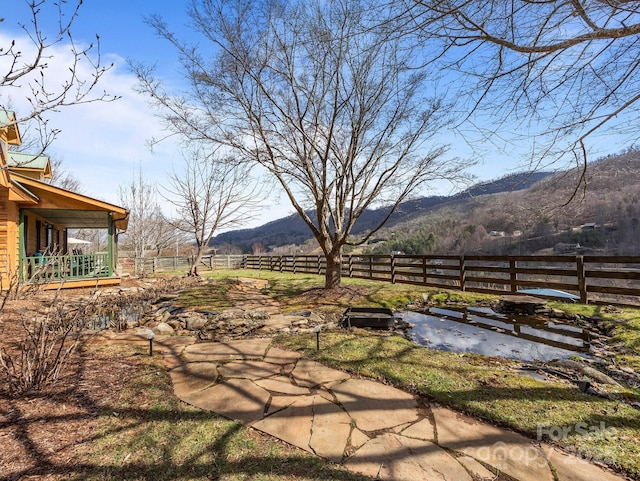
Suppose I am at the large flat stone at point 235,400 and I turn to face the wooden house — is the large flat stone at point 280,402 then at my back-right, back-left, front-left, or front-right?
back-right

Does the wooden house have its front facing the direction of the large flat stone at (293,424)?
no

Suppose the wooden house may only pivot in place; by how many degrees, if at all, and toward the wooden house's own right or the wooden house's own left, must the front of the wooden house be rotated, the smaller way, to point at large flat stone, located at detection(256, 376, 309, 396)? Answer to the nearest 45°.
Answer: approximately 90° to the wooden house's own right

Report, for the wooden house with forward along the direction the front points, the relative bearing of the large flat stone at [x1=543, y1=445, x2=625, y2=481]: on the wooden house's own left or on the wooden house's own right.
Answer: on the wooden house's own right

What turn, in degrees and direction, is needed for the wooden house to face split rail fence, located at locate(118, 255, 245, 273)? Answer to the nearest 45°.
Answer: approximately 45° to its left

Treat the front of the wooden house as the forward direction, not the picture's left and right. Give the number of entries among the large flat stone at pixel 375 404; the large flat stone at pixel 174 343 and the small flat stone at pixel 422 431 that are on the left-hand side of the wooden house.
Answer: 0

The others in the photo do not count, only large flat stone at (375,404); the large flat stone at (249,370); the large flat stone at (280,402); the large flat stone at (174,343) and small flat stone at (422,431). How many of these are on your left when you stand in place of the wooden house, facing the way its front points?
0

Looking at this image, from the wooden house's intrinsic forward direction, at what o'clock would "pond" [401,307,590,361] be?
The pond is roughly at 2 o'clock from the wooden house.

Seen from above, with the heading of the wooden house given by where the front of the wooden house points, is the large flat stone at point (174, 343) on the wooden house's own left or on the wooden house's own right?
on the wooden house's own right

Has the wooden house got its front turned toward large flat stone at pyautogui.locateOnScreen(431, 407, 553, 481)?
no

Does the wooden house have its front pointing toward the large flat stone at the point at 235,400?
no

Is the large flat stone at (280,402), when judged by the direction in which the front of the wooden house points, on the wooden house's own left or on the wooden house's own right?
on the wooden house's own right

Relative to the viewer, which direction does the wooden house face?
to the viewer's right

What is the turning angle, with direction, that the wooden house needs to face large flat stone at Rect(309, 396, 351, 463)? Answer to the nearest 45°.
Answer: approximately 90° to its right

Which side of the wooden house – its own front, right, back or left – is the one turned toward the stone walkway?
right

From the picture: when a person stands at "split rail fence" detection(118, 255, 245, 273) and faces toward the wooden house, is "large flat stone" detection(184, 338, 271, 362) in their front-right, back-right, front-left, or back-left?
front-left

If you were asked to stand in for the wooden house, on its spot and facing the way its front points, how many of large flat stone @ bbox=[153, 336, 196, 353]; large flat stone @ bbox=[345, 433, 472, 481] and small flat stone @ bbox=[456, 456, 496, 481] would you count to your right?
3

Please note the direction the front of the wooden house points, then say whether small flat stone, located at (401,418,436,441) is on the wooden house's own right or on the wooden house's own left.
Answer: on the wooden house's own right
